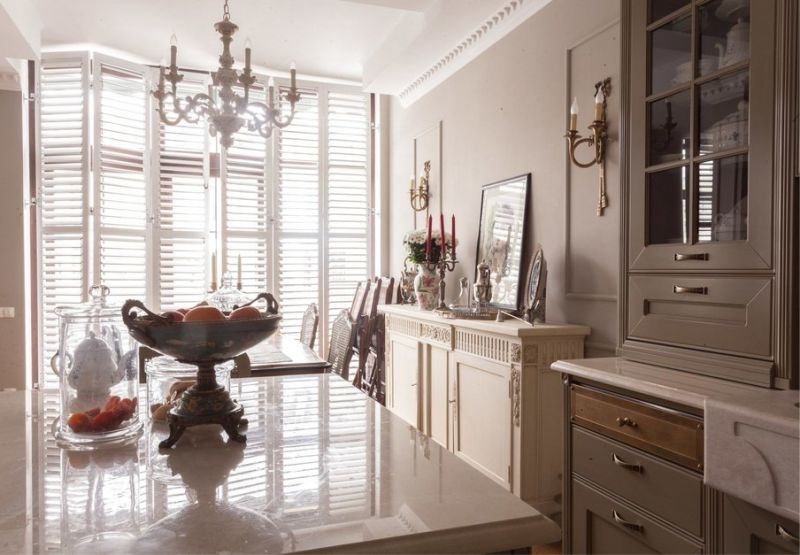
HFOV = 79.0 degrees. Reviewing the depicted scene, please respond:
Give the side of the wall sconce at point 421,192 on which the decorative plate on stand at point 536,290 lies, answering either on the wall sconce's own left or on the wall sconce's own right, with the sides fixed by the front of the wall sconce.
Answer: on the wall sconce's own left

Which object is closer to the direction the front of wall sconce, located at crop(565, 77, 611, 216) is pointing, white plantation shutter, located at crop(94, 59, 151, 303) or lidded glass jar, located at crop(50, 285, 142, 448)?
the lidded glass jar

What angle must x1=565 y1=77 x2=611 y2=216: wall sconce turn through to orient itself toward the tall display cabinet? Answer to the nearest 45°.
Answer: approximately 45° to its left

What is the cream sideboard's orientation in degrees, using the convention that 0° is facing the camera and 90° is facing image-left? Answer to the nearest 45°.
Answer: approximately 45°

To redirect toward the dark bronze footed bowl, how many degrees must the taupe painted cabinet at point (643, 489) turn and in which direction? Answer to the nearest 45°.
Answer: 0° — it already faces it
